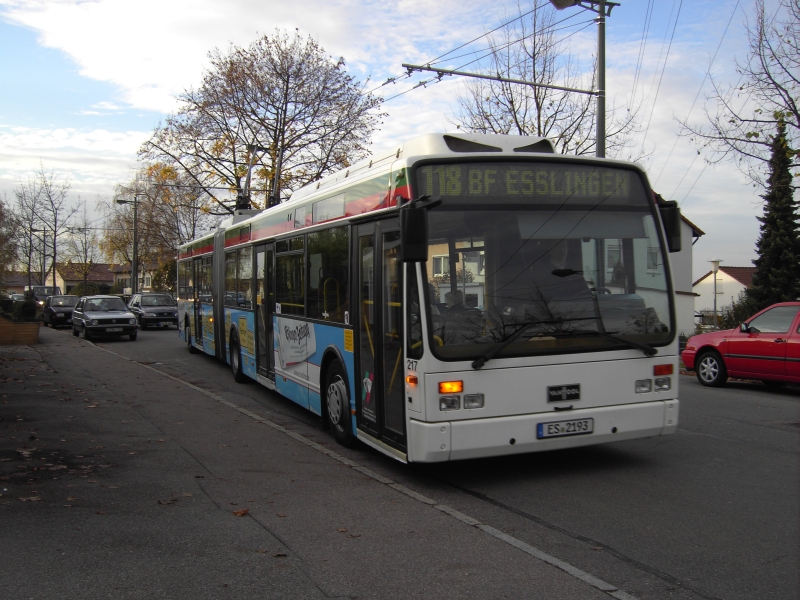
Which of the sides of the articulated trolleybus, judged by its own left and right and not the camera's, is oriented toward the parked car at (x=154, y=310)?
back

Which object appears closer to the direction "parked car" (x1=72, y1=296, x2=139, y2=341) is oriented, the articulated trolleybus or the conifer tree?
the articulated trolleybus

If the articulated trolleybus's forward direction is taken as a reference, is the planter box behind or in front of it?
behind

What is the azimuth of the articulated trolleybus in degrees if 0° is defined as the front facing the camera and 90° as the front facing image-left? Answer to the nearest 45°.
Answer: approximately 315°

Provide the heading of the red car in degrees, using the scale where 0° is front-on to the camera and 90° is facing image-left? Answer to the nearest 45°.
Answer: approximately 90°
